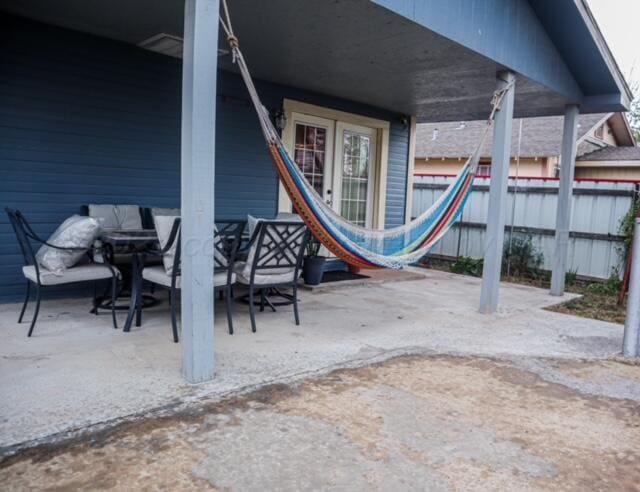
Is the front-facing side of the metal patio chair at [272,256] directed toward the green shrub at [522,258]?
no

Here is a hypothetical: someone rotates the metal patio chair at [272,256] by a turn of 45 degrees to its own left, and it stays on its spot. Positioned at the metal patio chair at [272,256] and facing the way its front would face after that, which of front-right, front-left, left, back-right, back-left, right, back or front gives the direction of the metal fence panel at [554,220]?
back-right

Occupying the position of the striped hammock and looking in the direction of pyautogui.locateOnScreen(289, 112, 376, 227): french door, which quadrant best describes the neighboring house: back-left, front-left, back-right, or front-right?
front-right

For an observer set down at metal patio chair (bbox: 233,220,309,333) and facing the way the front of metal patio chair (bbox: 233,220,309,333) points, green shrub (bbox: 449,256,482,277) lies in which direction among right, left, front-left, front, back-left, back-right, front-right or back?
right

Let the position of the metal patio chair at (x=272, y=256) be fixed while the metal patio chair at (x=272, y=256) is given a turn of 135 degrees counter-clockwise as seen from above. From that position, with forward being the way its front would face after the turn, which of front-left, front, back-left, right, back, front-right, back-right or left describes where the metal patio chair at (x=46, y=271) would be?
right

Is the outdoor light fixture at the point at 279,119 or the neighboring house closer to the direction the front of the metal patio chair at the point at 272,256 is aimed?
the outdoor light fixture

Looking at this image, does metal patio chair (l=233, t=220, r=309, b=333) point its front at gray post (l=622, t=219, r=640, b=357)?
no

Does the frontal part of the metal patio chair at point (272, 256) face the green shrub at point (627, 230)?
no

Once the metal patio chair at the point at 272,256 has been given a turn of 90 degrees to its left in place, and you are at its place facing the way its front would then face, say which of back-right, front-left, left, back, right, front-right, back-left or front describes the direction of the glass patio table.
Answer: front-right

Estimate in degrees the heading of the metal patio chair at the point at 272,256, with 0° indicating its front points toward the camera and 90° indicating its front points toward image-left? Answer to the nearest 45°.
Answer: approximately 135°

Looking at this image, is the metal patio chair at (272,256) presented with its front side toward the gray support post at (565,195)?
no
